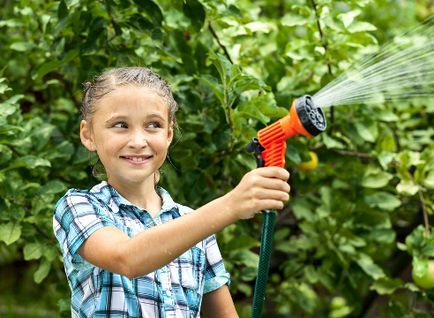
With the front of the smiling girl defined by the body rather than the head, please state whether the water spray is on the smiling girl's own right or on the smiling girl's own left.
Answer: on the smiling girl's own left

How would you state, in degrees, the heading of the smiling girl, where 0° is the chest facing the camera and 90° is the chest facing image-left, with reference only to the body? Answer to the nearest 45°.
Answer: approximately 315°

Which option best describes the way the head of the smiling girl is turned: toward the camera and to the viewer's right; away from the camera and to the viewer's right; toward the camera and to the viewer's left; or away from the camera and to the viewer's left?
toward the camera and to the viewer's right
